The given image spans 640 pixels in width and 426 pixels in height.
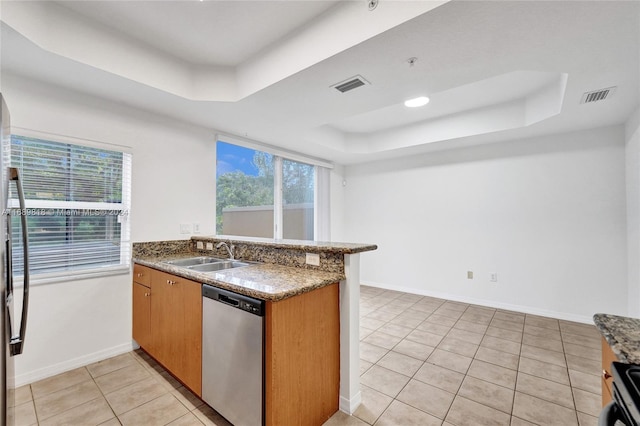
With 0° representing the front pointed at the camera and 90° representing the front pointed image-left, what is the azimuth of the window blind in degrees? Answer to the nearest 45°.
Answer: approximately 315°

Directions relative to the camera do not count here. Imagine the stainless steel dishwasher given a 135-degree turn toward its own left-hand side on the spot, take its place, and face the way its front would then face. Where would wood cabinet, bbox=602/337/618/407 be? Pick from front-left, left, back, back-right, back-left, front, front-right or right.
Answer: front-right

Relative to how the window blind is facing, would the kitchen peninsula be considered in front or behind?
in front

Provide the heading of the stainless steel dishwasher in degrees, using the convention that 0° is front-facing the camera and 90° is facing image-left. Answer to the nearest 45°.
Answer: approximately 45°

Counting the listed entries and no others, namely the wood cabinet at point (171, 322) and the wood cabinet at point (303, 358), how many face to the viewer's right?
0

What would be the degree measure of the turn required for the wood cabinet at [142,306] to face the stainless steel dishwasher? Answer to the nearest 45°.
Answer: approximately 45° to its left

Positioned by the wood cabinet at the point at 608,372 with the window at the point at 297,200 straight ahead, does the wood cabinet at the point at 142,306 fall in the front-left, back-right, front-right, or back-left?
front-left

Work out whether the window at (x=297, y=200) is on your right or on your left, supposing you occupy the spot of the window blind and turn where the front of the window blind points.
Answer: on your left

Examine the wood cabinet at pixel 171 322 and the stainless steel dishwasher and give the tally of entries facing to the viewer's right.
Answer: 0

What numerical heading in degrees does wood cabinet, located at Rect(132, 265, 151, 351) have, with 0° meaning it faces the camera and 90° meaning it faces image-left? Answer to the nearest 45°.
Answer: approximately 45°

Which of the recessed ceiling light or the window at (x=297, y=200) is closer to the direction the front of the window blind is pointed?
the recessed ceiling light

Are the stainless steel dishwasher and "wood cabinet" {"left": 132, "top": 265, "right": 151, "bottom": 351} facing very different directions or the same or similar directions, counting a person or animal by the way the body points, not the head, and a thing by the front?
same or similar directions

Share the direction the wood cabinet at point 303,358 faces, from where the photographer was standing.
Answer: facing the viewer and to the left of the viewer

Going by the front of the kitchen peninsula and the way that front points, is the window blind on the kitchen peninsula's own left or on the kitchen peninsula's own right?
on the kitchen peninsula's own right

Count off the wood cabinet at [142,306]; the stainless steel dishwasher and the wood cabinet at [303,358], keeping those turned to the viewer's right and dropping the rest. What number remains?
0
